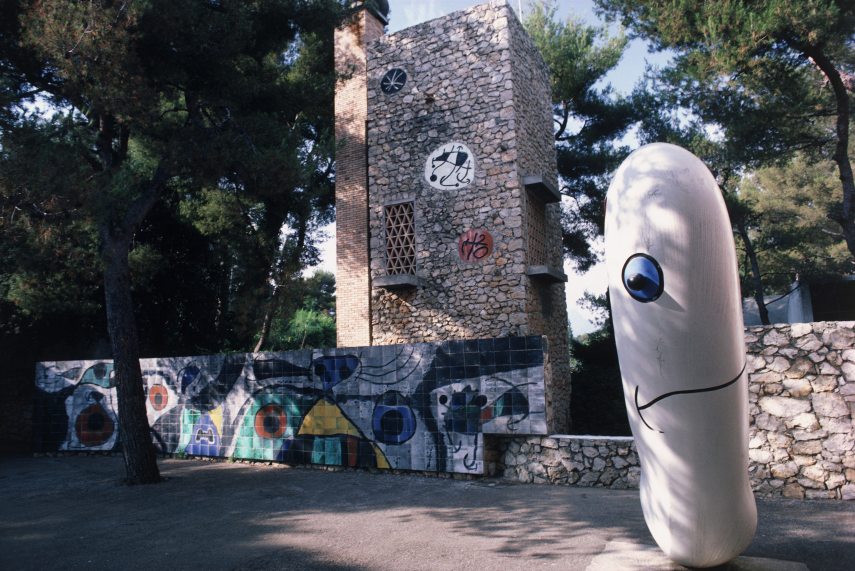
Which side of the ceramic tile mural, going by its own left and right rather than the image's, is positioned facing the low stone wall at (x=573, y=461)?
left

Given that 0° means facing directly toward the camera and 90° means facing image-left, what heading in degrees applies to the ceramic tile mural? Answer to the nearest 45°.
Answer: approximately 45°

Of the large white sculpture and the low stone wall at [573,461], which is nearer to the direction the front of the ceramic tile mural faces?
the large white sculpture

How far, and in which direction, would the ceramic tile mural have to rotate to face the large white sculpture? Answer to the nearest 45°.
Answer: approximately 45° to its left

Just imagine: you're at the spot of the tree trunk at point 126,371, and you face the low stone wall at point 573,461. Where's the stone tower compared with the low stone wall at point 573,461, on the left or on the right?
left

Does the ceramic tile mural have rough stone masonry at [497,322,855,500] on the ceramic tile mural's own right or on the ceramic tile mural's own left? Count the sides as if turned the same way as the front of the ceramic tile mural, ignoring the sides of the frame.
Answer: on the ceramic tile mural's own left
